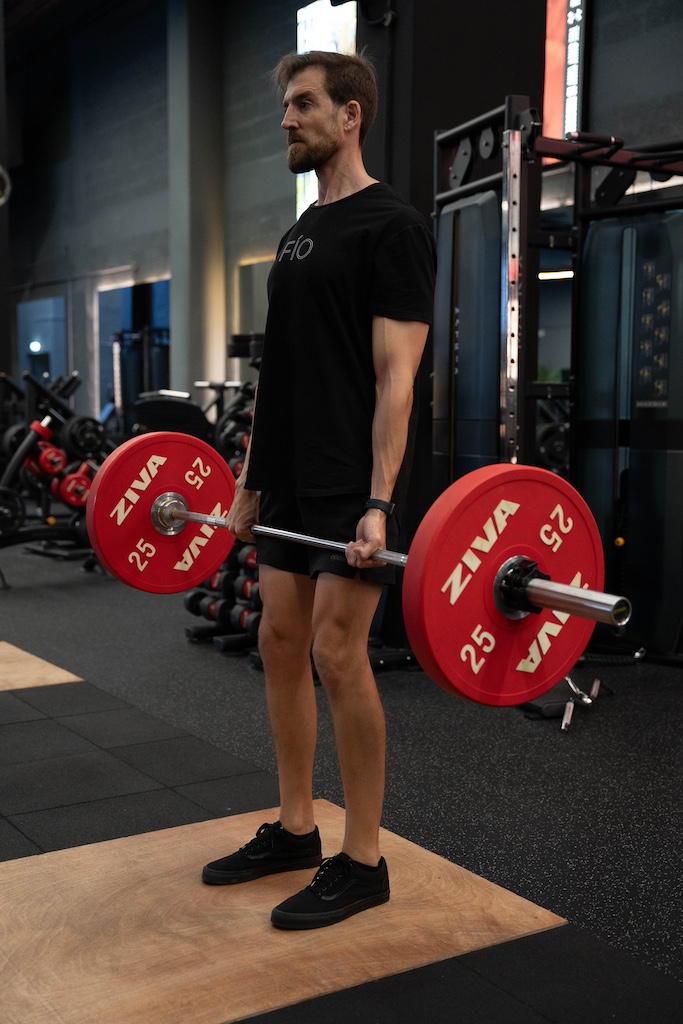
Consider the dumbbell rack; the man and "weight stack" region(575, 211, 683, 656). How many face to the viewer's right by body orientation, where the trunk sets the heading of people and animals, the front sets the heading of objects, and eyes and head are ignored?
0

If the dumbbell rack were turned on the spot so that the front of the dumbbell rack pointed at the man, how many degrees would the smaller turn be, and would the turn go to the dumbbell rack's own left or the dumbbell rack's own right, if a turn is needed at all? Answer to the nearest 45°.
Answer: approximately 45° to the dumbbell rack's own left

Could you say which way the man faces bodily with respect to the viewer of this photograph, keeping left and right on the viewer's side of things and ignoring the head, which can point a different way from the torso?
facing the viewer and to the left of the viewer

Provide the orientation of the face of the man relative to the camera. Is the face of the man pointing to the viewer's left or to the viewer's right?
to the viewer's left

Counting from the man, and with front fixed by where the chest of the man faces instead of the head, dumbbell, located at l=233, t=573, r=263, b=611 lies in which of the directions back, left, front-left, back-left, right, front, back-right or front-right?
back-right

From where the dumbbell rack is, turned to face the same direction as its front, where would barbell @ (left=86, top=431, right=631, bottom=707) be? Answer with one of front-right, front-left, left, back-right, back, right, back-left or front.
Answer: front-left

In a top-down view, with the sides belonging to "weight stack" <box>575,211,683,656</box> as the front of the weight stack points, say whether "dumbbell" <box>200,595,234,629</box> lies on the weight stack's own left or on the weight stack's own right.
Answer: on the weight stack's own right

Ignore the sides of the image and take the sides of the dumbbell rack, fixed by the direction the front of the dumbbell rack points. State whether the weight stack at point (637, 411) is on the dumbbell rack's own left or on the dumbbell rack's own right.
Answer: on the dumbbell rack's own left

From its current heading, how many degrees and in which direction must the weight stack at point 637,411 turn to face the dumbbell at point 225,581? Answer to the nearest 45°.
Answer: approximately 90° to its right

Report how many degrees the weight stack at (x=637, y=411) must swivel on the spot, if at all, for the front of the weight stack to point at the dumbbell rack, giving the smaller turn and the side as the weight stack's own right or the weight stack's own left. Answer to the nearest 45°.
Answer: approximately 90° to the weight stack's own right

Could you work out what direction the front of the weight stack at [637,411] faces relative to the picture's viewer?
facing the viewer
